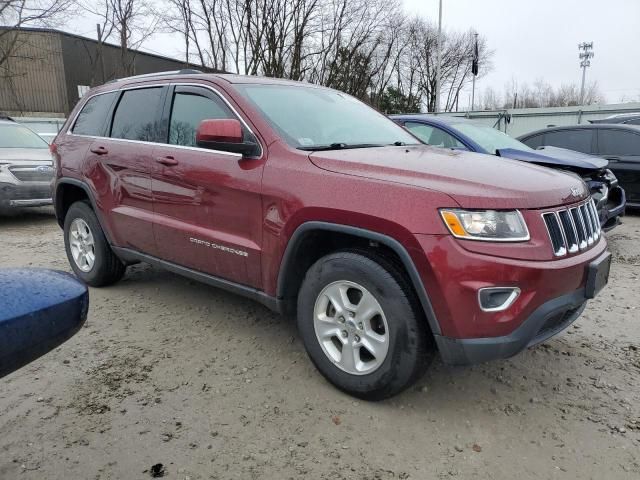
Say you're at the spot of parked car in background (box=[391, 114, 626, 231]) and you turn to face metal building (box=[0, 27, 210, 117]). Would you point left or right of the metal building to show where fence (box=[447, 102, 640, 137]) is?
right

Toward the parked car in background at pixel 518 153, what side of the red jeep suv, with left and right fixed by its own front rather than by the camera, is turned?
left

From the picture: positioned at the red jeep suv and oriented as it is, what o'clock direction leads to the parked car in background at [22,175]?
The parked car in background is roughly at 6 o'clock from the red jeep suv.

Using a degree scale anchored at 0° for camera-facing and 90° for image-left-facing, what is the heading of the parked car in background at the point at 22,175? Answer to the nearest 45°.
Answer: approximately 315°

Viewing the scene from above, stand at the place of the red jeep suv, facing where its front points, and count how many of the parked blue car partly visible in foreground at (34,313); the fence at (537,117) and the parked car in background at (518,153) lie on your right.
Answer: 1

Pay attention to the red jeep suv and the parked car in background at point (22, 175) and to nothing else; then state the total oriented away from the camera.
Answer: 0

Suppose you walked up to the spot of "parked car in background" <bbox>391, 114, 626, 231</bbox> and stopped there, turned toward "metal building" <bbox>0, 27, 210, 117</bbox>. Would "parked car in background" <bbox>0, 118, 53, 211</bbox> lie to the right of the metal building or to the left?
left

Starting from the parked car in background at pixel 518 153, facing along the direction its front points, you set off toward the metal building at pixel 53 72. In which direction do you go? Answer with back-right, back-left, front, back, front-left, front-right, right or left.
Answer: back

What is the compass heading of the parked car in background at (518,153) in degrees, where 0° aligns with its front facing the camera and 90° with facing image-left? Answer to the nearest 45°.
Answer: approximately 315°
